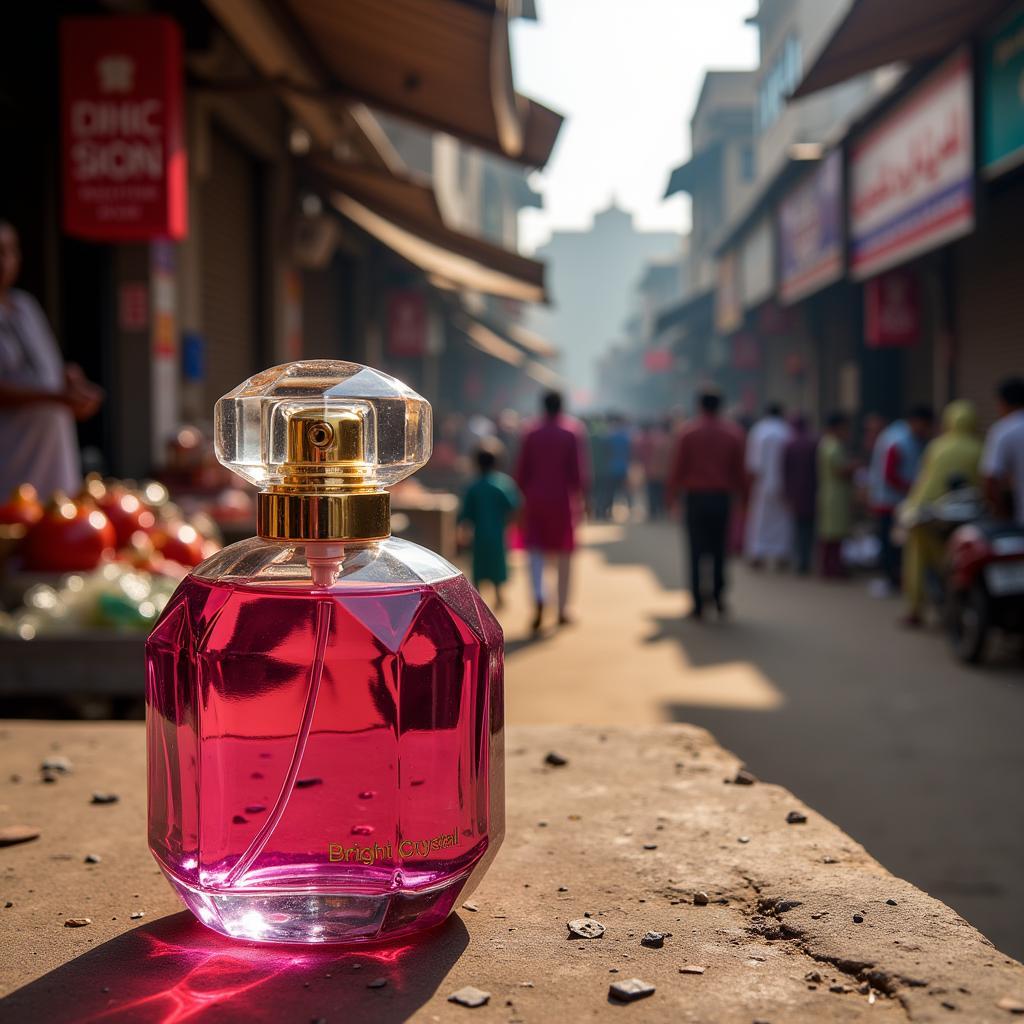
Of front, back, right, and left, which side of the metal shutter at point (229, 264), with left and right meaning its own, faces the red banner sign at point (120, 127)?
right

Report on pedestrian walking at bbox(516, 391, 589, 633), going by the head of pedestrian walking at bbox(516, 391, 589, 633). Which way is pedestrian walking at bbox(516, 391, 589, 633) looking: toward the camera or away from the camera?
away from the camera

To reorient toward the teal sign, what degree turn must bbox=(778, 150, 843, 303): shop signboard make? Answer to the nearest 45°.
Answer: approximately 45° to its left

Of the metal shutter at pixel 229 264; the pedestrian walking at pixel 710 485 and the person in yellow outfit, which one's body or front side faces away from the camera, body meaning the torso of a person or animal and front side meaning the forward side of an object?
the pedestrian walking

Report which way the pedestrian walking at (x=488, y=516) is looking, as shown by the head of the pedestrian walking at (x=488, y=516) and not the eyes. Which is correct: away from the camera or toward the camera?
away from the camera

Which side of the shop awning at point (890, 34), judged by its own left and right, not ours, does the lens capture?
left

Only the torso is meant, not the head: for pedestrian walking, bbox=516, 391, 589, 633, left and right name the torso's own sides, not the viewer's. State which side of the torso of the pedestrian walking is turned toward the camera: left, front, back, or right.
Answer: back

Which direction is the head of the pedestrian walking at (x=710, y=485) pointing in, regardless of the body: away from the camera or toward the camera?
away from the camera

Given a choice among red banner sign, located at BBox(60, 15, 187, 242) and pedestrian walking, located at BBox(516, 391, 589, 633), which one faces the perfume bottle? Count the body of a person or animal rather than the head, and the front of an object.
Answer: the red banner sign

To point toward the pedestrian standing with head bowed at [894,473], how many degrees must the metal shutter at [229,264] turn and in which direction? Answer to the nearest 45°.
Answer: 0° — it already faces them

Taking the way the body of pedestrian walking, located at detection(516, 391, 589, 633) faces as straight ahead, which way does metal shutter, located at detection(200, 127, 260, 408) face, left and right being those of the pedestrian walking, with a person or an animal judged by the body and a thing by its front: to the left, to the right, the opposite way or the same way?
to the right

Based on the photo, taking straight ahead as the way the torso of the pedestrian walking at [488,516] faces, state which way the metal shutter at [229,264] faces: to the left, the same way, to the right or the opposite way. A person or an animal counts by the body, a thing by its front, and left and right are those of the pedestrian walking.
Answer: to the right

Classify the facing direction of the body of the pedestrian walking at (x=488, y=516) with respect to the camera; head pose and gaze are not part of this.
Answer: away from the camera
